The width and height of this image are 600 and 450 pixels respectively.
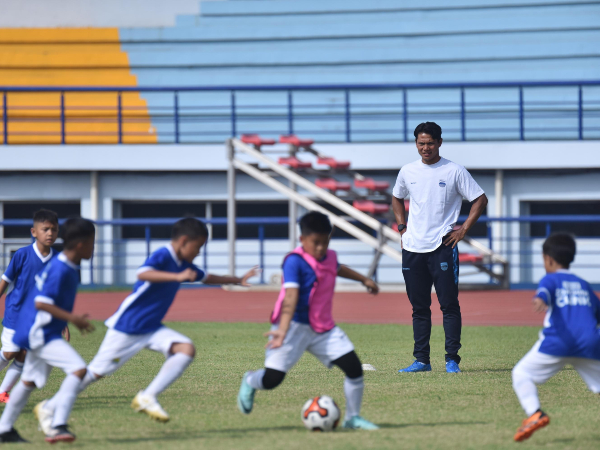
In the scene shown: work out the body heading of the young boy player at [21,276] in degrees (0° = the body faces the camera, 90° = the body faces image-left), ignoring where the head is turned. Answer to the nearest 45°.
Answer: approximately 315°

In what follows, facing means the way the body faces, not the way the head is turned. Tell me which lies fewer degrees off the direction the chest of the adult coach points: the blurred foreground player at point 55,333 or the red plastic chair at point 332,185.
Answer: the blurred foreground player

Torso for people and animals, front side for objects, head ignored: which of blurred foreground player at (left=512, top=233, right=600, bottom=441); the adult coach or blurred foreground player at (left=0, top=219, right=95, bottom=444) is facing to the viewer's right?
blurred foreground player at (left=0, top=219, right=95, bottom=444)

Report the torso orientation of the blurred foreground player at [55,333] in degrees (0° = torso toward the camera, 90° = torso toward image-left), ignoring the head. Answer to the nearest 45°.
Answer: approximately 270°

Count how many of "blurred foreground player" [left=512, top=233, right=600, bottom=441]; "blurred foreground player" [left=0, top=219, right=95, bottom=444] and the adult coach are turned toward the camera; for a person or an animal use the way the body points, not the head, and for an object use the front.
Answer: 1

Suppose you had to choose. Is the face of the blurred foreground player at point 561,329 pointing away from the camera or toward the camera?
away from the camera

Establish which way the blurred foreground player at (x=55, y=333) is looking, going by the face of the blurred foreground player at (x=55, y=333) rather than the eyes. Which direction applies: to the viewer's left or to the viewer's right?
to the viewer's right

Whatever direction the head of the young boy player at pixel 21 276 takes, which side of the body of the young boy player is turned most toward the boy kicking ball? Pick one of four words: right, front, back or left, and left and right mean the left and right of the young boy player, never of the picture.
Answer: front

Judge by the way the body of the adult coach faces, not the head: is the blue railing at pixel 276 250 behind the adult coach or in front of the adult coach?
behind

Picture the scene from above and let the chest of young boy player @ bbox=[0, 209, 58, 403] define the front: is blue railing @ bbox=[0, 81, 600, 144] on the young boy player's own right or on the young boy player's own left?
on the young boy player's own left
